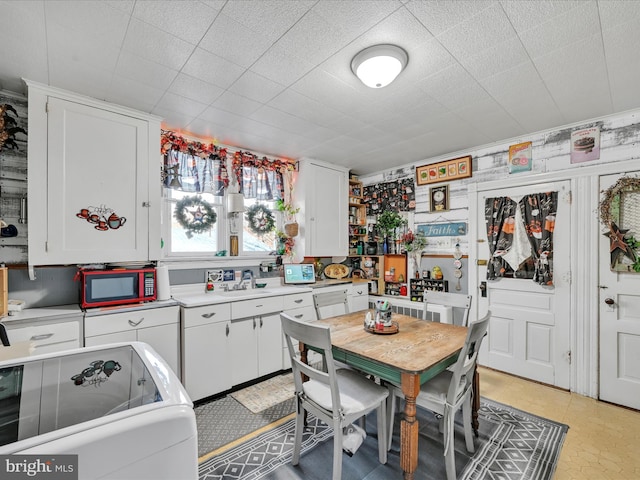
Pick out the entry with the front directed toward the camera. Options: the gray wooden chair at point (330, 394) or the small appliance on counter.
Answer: the small appliance on counter

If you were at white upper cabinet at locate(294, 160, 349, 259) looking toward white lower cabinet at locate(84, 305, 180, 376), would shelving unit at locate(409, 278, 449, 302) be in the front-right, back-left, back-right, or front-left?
back-left

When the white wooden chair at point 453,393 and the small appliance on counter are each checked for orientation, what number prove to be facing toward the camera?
1

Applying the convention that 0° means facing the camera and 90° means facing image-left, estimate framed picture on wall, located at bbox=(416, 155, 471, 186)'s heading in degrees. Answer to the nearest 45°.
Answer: approximately 45°

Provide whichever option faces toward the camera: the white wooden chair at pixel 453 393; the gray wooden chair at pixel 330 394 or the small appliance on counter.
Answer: the small appliance on counter

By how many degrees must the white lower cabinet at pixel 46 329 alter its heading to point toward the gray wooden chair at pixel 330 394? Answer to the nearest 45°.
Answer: approximately 45° to its left

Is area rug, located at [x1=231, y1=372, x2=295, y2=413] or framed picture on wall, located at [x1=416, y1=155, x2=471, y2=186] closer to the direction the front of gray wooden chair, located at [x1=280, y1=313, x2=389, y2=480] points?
the framed picture on wall

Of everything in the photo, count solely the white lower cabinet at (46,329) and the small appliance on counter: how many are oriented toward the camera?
2

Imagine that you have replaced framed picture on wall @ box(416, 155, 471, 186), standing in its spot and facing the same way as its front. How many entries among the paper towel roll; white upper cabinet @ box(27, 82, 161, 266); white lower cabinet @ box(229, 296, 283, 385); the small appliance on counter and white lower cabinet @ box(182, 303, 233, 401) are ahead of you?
5

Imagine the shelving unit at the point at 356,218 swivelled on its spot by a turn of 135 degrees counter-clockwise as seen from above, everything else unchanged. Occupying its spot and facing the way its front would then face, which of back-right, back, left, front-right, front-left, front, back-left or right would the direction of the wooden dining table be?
back

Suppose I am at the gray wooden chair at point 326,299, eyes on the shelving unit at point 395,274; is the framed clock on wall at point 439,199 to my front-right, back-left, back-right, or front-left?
front-right

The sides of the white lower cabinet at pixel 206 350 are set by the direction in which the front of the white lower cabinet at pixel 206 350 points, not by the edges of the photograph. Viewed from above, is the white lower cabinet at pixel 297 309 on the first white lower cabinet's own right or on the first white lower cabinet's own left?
on the first white lower cabinet's own left

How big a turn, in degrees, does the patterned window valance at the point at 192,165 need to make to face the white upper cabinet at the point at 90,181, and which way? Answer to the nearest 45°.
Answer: approximately 90° to its right

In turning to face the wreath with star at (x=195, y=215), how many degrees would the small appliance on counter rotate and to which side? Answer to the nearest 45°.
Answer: approximately 135° to its left
